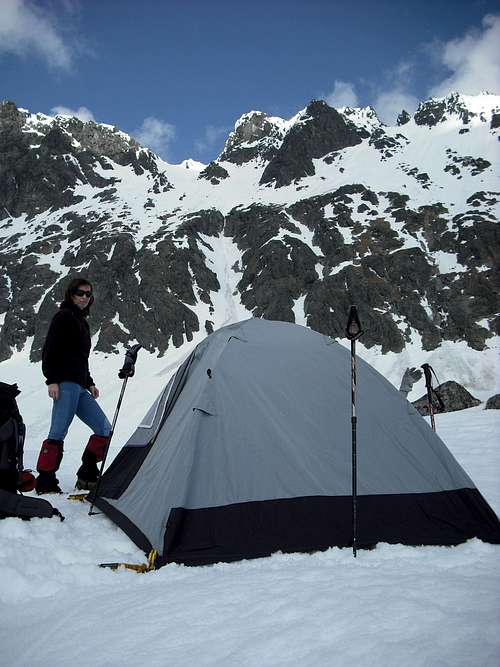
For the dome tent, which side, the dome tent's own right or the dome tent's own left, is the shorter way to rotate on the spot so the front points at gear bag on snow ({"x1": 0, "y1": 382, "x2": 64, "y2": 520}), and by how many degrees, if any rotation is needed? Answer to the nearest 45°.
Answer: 0° — it already faces it

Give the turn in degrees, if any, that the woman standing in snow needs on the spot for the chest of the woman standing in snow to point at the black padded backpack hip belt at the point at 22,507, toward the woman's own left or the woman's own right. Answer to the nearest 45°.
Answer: approximately 45° to the woman's own right

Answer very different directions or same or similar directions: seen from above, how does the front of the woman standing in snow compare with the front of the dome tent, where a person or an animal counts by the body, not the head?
very different directions

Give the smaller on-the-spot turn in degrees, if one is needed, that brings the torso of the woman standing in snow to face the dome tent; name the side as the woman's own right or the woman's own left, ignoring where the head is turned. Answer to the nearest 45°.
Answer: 0° — they already face it

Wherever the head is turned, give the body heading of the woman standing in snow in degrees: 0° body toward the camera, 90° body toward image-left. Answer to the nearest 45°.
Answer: approximately 315°

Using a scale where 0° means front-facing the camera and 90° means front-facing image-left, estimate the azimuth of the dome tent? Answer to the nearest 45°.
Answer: approximately 90°

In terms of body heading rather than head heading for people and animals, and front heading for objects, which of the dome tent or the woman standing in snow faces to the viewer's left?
the dome tent

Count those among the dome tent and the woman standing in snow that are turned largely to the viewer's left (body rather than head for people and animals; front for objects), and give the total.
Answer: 1
